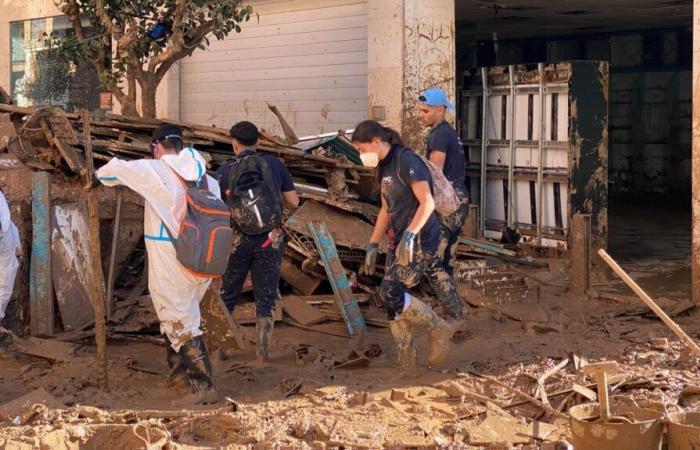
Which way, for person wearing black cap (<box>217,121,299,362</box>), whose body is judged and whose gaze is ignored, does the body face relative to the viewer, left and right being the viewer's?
facing away from the viewer

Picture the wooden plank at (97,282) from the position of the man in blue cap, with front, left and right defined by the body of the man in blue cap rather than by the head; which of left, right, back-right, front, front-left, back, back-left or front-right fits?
front-left

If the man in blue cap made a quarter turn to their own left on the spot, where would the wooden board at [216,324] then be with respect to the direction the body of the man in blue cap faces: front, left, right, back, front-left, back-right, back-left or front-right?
front-right

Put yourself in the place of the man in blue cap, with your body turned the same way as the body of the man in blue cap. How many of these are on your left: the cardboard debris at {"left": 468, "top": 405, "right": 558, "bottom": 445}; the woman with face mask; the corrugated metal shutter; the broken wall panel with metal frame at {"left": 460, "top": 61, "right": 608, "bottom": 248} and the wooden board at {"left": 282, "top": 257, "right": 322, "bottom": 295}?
2

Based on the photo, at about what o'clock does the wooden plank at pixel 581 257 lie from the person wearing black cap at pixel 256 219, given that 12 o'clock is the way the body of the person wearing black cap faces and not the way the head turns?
The wooden plank is roughly at 2 o'clock from the person wearing black cap.

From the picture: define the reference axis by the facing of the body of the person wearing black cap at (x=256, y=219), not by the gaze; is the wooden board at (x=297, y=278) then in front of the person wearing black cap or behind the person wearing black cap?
in front

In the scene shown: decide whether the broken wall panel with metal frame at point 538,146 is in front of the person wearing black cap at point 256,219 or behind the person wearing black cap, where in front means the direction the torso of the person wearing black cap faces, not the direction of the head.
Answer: in front

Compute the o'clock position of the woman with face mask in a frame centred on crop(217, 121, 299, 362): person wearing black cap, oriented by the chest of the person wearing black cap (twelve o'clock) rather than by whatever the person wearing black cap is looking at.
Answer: The woman with face mask is roughly at 4 o'clock from the person wearing black cap.

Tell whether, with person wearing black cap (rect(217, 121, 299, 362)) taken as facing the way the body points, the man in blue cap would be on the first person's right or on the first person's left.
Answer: on the first person's right

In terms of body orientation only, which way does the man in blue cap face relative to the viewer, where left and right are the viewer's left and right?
facing to the left of the viewer

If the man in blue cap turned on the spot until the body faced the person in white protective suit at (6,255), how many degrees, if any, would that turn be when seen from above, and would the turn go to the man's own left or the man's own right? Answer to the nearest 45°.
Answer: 0° — they already face them

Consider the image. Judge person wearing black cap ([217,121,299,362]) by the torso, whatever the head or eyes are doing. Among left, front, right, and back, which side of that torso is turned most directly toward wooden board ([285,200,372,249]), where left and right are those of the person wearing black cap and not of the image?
front

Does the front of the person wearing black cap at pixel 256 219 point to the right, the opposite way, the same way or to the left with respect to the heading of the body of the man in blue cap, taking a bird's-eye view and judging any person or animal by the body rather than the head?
to the right

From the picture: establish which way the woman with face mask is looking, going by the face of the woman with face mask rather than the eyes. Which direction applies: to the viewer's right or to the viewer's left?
to the viewer's left

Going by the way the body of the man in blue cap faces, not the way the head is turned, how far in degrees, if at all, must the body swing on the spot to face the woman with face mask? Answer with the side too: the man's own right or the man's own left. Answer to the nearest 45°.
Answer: approximately 90° to the man's own left

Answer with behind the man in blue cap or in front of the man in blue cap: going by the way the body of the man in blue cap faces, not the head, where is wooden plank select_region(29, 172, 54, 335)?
in front
